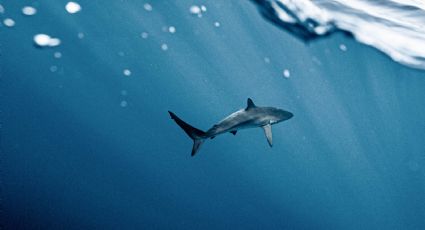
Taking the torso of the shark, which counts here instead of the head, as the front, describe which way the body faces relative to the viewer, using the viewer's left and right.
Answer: facing to the right of the viewer

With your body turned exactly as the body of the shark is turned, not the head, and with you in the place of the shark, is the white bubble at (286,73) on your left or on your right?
on your left

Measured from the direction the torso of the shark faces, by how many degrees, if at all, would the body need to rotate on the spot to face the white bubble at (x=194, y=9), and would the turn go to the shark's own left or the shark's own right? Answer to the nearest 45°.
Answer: approximately 135° to the shark's own left

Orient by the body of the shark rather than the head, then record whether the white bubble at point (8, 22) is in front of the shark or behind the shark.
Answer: behind
